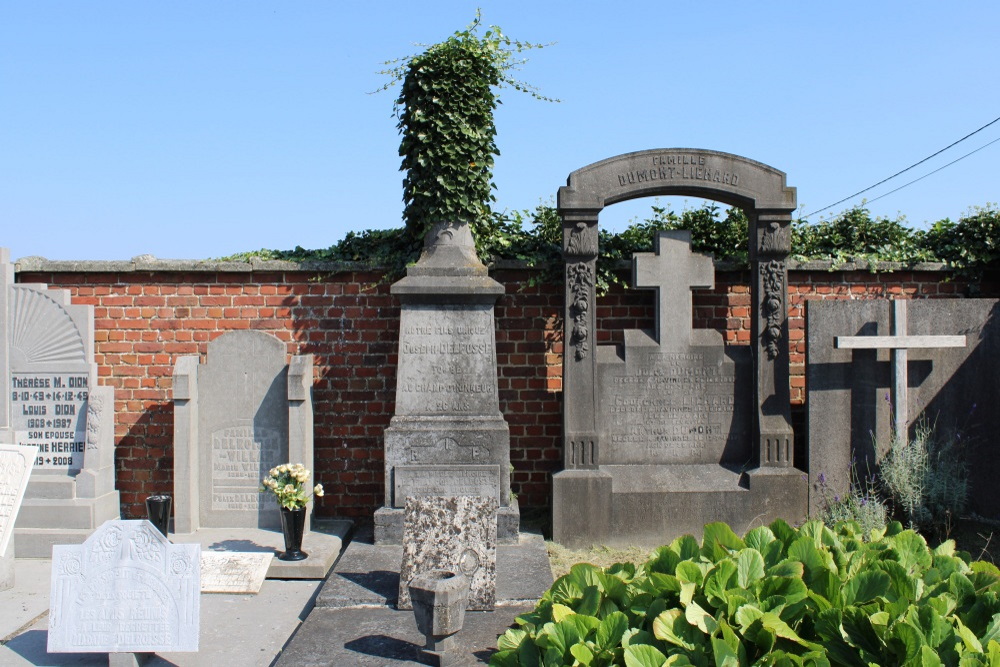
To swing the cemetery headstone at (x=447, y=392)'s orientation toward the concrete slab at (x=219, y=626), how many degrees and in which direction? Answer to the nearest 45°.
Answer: approximately 45° to its right

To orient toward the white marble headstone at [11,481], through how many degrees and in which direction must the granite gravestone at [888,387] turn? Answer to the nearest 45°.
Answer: approximately 45° to its right

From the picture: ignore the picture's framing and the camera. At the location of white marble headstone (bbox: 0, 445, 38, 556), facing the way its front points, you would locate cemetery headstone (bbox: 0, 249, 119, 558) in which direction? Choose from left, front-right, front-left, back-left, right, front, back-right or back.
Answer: back

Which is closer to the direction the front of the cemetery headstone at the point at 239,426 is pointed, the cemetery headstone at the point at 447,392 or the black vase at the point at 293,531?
the black vase

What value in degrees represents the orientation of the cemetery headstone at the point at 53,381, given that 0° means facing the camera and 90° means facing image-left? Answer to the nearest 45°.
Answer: approximately 0°

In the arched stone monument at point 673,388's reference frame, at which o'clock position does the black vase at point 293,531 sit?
The black vase is roughly at 2 o'clock from the arched stone monument.

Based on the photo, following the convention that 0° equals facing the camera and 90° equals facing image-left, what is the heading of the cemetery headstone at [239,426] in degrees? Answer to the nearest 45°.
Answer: approximately 0°
